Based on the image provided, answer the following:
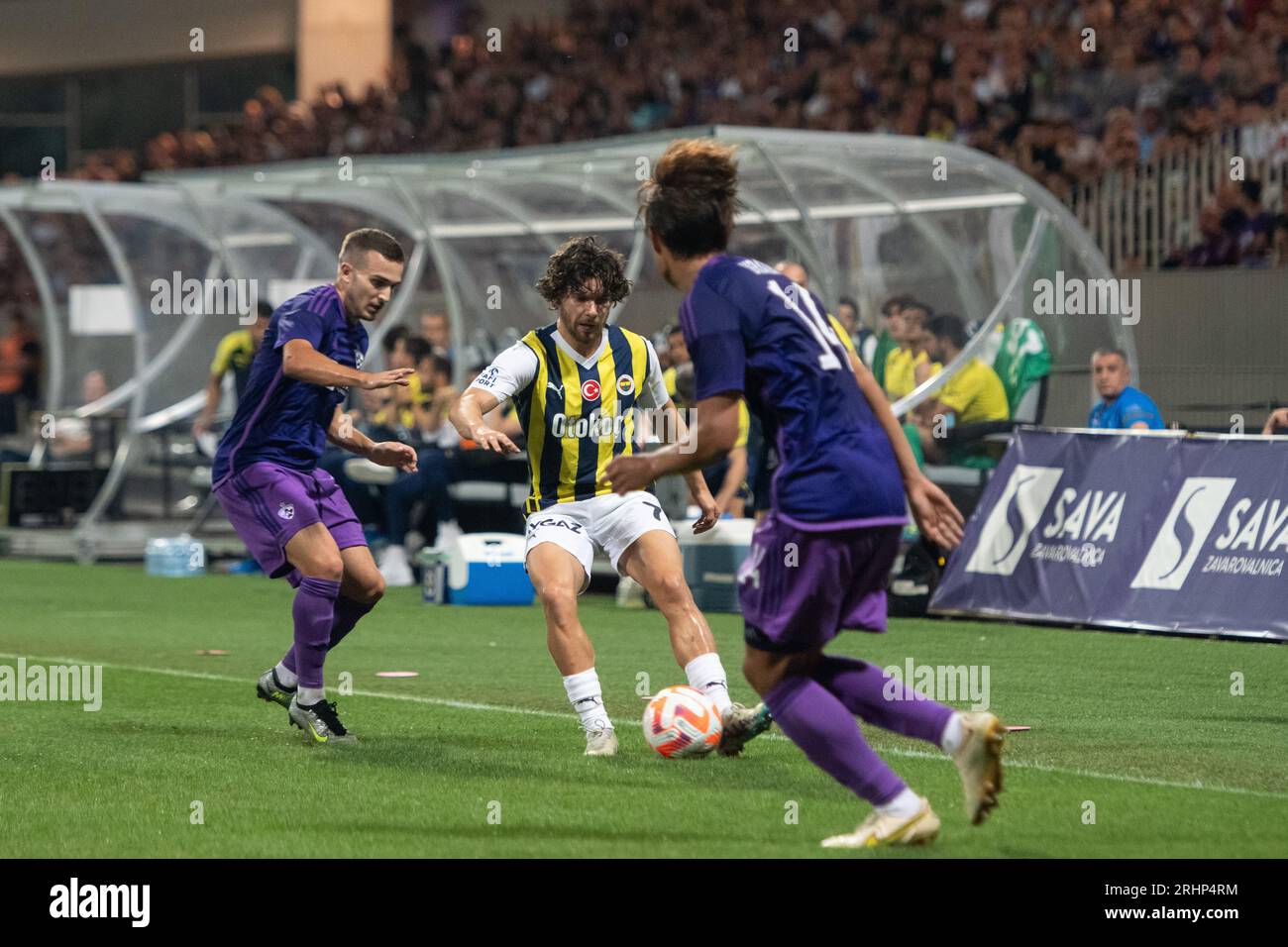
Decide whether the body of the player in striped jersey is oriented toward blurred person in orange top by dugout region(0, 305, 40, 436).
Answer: no

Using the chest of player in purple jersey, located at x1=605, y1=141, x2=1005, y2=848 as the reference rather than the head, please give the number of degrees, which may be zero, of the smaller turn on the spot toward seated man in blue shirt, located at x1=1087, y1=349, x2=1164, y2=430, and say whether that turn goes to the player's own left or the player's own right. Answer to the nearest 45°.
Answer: approximately 45° to the player's own right

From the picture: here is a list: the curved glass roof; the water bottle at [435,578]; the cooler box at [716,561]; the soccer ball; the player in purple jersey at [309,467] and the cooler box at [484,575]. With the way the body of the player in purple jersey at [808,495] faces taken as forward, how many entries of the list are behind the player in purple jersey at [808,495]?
0

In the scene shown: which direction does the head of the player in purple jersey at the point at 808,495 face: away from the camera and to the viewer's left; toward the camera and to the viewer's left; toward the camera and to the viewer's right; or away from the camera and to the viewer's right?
away from the camera and to the viewer's left

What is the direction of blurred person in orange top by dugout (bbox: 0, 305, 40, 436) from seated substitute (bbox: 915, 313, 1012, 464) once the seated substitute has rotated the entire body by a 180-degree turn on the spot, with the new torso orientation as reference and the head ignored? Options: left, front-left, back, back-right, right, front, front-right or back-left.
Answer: back-left

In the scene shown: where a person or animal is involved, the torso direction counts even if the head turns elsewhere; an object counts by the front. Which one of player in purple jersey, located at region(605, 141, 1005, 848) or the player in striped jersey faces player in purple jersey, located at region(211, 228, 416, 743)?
player in purple jersey, located at region(605, 141, 1005, 848)

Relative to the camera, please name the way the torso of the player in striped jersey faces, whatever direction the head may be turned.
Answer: toward the camera

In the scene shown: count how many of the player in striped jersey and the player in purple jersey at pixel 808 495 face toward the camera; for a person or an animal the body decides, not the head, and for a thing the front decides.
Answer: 1

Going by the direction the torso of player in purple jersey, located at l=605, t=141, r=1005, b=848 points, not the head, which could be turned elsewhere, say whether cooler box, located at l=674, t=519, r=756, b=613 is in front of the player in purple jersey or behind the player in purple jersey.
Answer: in front

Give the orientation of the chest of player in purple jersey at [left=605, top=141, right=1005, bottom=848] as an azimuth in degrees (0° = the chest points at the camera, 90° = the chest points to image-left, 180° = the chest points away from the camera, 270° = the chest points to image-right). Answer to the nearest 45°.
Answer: approximately 135°

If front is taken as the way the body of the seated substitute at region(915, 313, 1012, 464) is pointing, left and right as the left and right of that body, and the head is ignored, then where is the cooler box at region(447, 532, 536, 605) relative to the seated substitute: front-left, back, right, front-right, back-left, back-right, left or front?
front

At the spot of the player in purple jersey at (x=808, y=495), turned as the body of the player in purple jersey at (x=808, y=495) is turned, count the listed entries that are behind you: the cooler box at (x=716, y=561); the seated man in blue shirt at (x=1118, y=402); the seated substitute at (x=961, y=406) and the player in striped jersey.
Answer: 0

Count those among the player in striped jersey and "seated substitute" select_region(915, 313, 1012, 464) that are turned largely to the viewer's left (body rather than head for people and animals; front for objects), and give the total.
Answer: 1

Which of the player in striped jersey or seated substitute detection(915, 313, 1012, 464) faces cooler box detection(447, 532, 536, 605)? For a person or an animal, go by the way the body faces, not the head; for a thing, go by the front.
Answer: the seated substitute

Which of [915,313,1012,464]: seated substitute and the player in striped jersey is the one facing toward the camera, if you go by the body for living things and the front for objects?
the player in striped jersey
